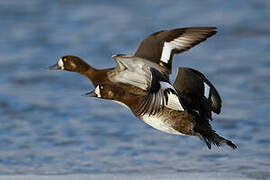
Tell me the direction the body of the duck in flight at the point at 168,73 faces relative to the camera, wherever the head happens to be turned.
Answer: to the viewer's left

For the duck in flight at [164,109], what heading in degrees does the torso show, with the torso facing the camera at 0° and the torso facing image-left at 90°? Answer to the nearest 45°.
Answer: approximately 90°
